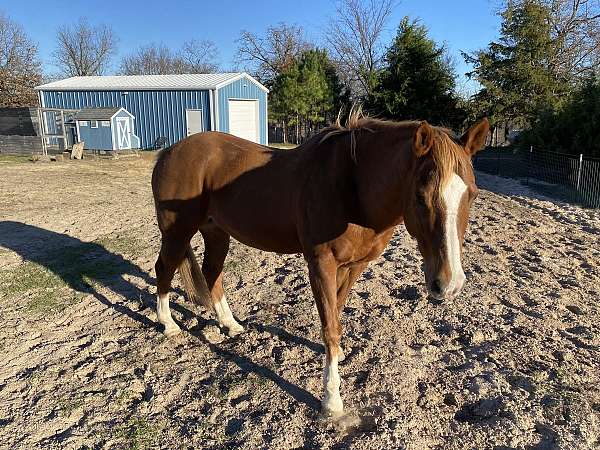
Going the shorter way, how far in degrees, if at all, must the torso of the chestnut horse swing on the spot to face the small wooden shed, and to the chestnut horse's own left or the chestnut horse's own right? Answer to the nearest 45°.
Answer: approximately 180°

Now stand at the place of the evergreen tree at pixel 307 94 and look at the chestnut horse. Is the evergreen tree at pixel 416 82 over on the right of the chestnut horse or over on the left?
left

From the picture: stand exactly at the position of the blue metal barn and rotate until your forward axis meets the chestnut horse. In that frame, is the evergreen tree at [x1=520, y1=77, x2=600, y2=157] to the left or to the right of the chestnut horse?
left

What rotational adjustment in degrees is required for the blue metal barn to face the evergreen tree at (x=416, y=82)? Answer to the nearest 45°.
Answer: approximately 45° to its left

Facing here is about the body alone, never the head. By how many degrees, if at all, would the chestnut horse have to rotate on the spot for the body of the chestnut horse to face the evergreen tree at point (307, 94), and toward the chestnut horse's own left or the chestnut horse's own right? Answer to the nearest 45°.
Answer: approximately 135° to the chestnut horse's own left

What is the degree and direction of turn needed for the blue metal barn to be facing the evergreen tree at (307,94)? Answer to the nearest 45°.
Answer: approximately 90° to its left

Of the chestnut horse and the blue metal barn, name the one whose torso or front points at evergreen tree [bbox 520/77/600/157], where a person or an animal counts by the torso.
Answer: the blue metal barn

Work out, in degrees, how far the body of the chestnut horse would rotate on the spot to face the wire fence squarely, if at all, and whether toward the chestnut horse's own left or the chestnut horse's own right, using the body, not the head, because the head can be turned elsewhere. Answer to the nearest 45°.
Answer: approximately 90° to the chestnut horse's own left

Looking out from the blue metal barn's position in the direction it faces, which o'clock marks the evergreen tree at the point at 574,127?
The evergreen tree is roughly at 12 o'clock from the blue metal barn.
